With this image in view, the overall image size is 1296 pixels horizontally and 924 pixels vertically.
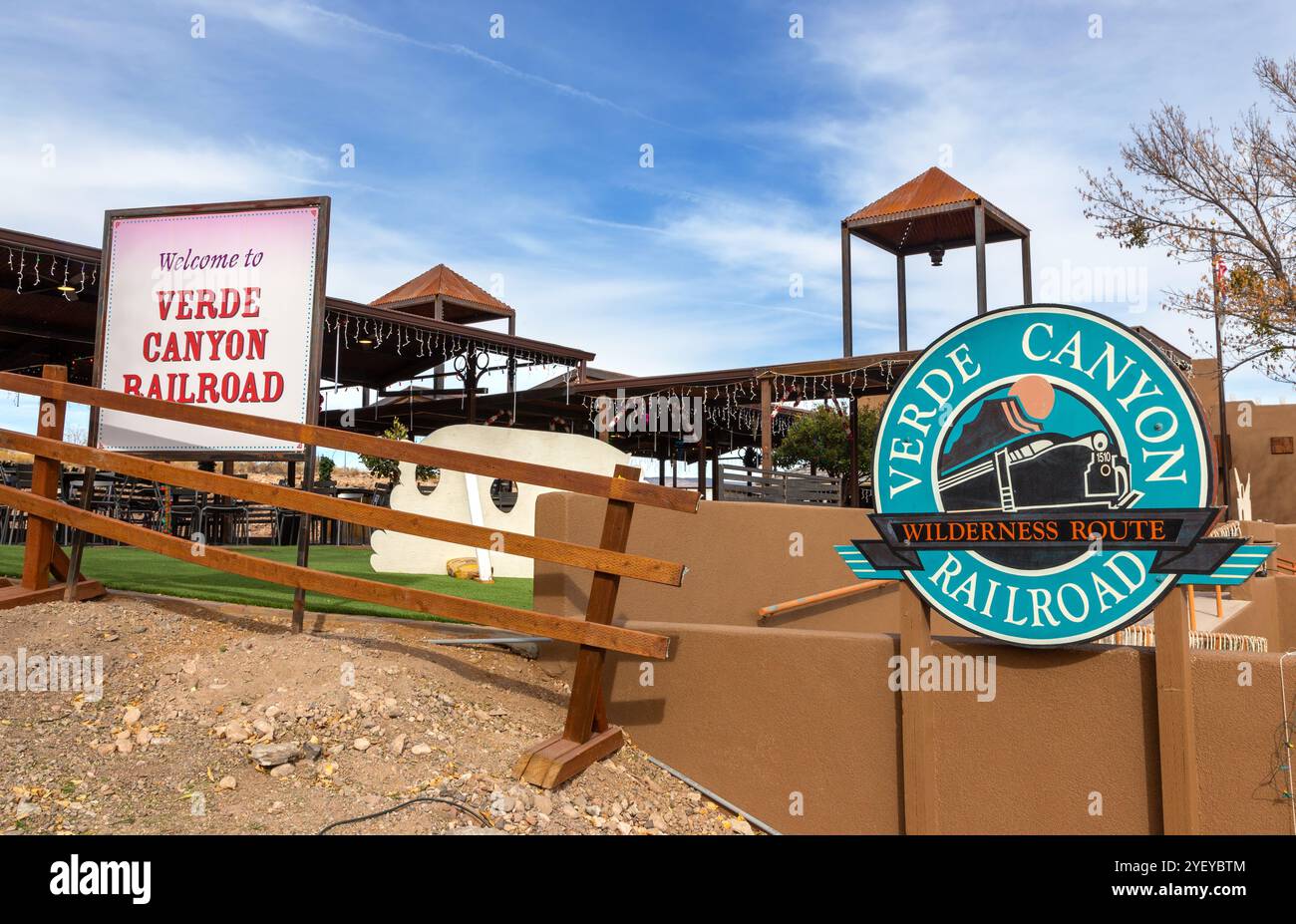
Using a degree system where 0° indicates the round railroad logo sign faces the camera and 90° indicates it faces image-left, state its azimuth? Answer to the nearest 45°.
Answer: approximately 0°

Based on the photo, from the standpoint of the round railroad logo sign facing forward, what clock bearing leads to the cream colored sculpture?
The cream colored sculpture is roughly at 4 o'clock from the round railroad logo sign.

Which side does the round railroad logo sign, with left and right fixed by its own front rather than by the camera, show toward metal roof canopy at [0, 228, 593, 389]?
right

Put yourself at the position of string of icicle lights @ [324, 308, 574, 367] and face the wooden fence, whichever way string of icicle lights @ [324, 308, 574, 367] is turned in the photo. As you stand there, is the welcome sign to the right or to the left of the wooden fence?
right

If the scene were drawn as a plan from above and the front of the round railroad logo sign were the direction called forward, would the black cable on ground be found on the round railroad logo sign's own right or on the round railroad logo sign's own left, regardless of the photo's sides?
on the round railroad logo sign's own right

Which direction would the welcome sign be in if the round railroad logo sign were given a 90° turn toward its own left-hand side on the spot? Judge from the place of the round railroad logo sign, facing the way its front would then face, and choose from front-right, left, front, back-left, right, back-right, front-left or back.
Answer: back

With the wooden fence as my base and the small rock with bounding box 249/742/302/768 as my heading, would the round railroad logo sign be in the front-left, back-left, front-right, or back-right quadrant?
front-left

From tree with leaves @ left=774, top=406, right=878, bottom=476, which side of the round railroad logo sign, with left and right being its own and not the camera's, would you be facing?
back

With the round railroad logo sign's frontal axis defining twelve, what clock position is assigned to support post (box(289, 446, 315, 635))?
The support post is roughly at 3 o'clock from the round railroad logo sign.

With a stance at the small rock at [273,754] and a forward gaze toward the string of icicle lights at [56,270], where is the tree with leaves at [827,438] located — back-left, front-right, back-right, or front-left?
front-right

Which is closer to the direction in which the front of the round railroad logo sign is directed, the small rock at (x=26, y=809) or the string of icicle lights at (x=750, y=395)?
the small rock
